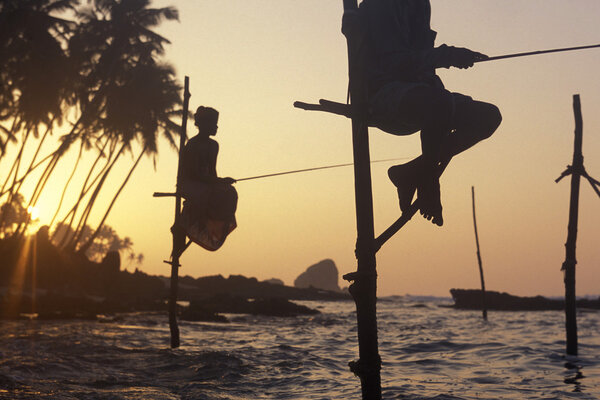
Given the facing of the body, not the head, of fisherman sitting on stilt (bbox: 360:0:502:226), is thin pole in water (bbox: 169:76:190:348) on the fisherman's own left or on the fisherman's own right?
on the fisherman's own left

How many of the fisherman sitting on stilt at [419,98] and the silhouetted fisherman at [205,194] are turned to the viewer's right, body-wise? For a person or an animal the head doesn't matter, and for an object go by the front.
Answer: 2

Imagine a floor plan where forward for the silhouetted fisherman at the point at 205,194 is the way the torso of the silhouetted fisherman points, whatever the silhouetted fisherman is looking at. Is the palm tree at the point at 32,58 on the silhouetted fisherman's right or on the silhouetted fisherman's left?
on the silhouetted fisherman's left

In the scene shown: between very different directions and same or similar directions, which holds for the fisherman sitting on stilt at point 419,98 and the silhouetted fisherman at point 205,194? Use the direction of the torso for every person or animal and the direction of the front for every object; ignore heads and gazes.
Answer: same or similar directions

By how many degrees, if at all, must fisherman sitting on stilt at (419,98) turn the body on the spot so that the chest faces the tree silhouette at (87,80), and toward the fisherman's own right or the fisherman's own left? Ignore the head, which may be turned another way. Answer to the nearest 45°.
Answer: approximately 135° to the fisherman's own left

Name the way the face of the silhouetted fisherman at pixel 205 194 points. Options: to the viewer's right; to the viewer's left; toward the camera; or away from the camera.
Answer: to the viewer's right

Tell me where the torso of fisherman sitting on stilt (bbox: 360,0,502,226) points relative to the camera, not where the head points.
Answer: to the viewer's right

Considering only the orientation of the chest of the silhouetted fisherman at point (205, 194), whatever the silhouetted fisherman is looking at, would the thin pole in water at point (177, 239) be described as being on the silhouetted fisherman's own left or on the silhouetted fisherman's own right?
on the silhouetted fisherman's own left

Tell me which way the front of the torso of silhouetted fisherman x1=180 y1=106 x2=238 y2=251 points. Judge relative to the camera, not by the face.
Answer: to the viewer's right
